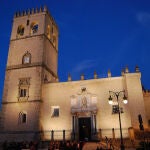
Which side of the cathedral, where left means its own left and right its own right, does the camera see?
front
